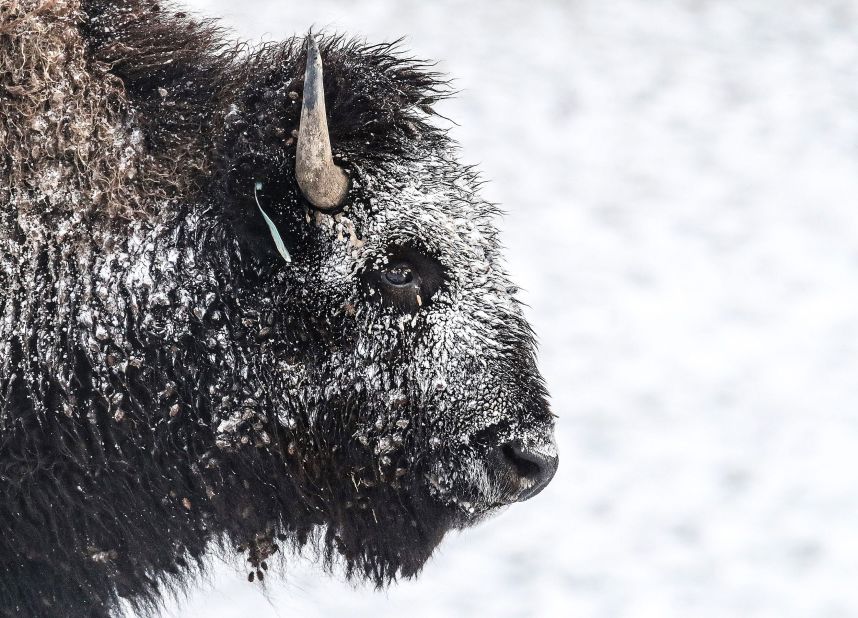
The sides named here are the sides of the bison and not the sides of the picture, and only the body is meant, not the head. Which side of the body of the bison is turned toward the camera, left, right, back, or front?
right
